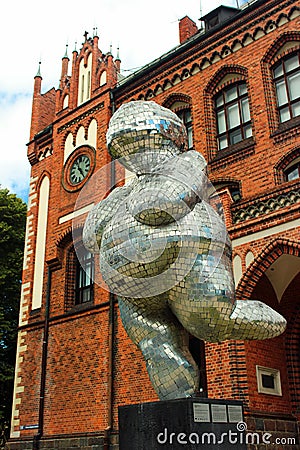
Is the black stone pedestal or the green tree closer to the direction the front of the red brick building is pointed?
the black stone pedestal

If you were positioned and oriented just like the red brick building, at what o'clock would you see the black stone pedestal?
The black stone pedestal is roughly at 11 o'clock from the red brick building.

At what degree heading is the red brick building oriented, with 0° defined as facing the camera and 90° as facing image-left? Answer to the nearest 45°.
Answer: approximately 45°

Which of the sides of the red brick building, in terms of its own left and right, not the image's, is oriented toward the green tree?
right
